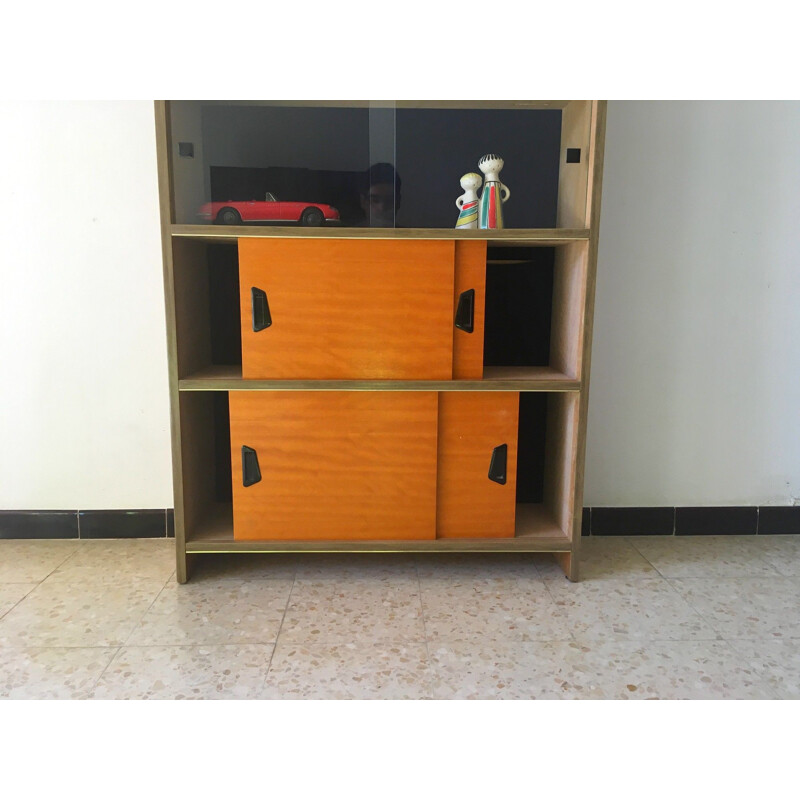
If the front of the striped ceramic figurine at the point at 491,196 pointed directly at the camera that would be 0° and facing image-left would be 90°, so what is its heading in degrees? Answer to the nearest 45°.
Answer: approximately 0°

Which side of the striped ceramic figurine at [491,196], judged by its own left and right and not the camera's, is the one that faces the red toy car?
right

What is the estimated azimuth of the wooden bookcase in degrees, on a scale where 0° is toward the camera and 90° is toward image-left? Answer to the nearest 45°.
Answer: approximately 0°
